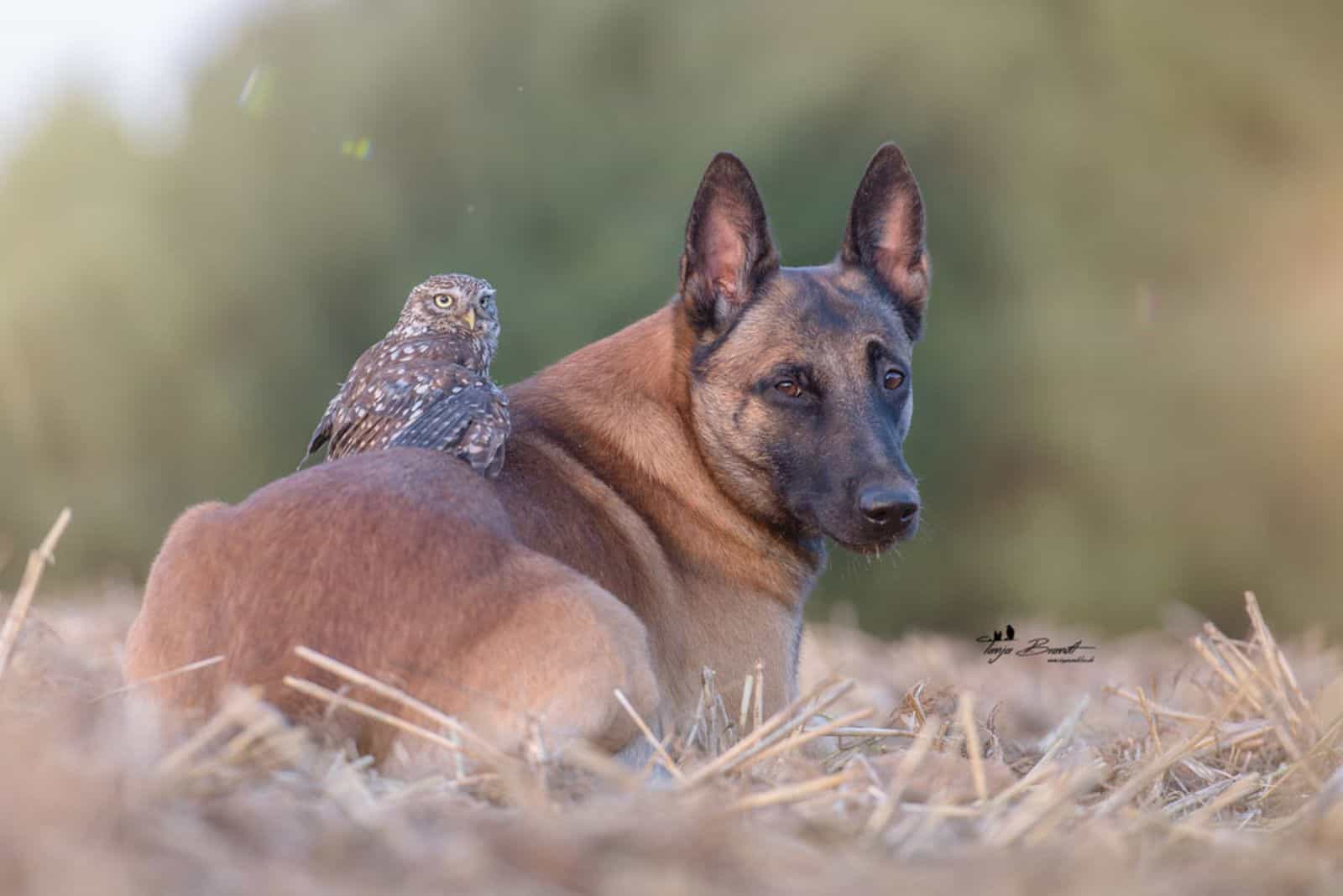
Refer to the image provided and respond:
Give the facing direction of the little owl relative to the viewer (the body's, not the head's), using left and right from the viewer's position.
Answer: facing away from the viewer and to the right of the viewer
